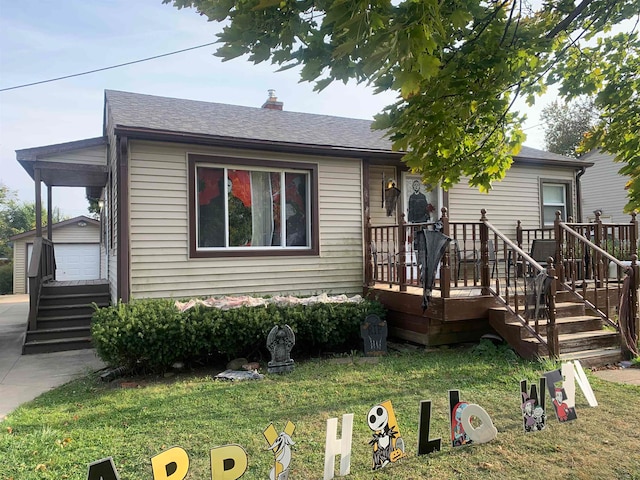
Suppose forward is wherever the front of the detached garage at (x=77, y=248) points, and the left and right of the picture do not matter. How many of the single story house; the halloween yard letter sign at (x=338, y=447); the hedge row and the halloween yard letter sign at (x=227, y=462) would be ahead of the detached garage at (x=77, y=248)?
4

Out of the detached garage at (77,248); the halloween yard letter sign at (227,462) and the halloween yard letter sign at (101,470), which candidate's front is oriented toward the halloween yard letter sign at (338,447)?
the detached garage

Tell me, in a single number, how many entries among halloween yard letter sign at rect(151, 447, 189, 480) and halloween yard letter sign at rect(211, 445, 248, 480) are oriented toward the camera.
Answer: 2

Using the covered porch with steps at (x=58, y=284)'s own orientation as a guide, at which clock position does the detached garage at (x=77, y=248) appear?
The detached garage is roughly at 6 o'clock from the covered porch with steps.

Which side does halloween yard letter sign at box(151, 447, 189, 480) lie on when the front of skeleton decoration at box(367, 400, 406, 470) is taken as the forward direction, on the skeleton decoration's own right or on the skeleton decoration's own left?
on the skeleton decoration's own right

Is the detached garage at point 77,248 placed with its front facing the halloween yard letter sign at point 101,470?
yes

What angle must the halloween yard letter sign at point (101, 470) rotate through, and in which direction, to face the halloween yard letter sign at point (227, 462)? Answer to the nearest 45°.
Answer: approximately 90° to its left

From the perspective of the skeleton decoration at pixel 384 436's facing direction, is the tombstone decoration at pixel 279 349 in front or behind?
behind

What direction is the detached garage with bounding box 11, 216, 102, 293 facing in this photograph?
toward the camera

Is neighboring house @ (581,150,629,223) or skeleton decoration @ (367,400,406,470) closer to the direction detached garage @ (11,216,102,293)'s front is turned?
the skeleton decoration

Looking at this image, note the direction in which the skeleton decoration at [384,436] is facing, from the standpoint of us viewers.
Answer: facing the viewer

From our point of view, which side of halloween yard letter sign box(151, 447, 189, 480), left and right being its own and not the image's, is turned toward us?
front

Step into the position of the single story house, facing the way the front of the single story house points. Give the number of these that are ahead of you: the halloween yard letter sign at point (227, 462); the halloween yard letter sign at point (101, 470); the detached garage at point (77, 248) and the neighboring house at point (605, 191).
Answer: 2

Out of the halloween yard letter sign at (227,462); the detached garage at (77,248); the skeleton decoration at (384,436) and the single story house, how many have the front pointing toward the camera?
4

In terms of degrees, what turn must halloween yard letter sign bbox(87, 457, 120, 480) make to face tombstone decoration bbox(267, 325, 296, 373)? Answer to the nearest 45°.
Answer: approximately 135° to its left

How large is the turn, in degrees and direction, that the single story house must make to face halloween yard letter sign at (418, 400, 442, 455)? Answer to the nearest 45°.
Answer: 0° — it already faces it

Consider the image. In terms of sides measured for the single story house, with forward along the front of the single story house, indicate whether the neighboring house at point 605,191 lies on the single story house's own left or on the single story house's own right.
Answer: on the single story house's own left

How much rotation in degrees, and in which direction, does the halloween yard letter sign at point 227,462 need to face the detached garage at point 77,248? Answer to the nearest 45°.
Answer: approximately 180°
